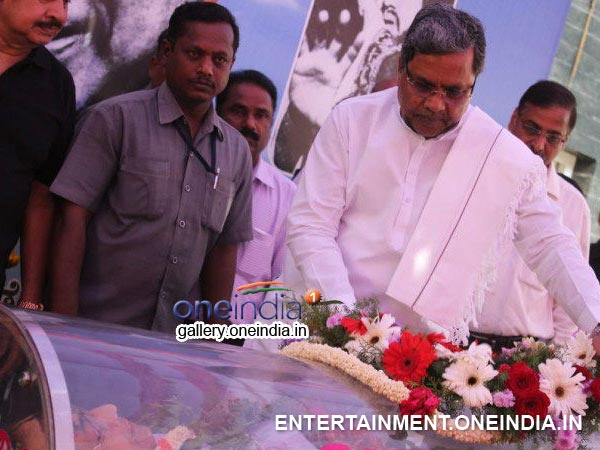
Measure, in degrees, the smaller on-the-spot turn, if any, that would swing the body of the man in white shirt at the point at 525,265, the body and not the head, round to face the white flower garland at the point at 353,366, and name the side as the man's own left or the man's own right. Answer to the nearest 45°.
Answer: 0° — they already face it

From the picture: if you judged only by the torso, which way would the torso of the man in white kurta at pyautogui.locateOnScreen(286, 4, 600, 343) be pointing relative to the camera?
toward the camera

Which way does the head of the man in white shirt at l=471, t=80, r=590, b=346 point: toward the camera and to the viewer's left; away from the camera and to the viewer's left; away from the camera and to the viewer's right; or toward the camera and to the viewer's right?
toward the camera and to the viewer's left

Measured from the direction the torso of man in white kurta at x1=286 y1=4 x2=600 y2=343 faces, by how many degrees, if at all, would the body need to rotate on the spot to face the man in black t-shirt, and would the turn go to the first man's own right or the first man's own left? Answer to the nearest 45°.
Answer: approximately 90° to the first man's own right

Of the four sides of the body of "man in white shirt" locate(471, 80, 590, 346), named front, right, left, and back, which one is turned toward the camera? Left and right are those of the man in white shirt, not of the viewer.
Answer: front

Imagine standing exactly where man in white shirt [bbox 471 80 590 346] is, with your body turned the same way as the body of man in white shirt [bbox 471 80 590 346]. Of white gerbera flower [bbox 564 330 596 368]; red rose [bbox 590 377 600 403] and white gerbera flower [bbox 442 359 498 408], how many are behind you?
0

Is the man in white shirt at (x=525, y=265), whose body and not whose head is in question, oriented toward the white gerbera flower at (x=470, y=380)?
yes

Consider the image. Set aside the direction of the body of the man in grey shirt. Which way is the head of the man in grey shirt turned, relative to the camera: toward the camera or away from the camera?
toward the camera

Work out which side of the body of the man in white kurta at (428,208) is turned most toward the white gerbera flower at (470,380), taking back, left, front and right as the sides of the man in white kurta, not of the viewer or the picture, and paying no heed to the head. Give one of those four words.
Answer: front

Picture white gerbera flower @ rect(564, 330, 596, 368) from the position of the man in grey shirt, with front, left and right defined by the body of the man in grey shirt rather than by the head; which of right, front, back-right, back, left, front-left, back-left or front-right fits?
front

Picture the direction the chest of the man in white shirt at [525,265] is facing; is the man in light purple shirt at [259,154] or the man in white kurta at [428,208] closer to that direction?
the man in white kurta

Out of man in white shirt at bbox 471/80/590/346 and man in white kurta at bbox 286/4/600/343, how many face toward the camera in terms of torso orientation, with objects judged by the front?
2

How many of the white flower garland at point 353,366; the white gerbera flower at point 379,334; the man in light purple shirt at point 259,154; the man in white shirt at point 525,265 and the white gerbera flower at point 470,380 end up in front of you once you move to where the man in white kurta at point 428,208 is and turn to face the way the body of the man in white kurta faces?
3

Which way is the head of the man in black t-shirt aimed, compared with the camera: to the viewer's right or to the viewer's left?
to the viewer's right

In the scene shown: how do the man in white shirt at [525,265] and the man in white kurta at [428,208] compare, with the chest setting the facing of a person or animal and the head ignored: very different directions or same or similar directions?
same or similar directions
